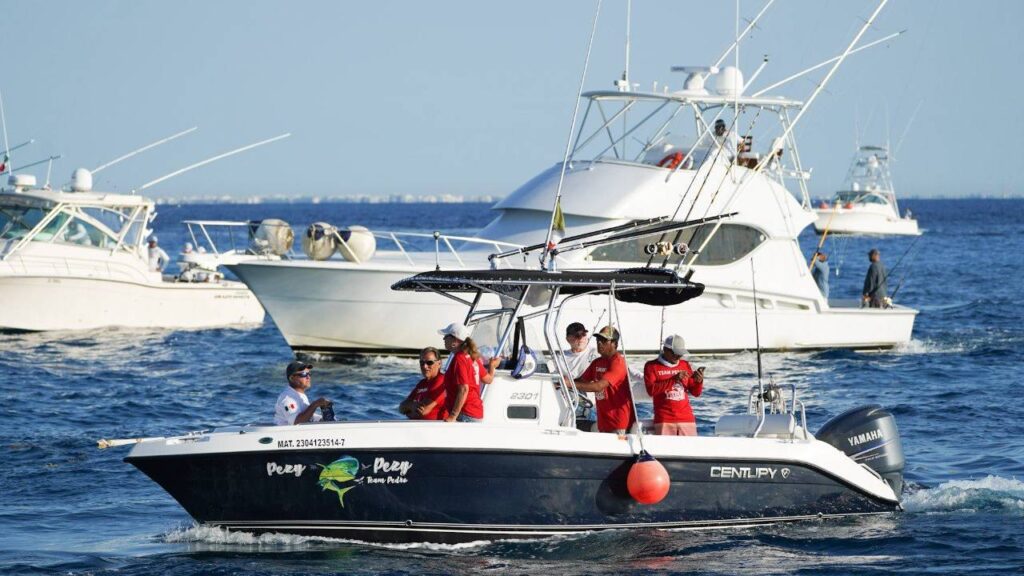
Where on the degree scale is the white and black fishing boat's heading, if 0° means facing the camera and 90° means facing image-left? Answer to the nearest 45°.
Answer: approximately 90°

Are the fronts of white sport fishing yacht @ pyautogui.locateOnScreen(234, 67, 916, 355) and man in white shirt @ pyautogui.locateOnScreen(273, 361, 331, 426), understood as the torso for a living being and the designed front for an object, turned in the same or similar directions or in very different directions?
very different directions

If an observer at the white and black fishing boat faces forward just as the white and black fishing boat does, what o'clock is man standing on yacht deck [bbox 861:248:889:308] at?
The man standing on yacht deck is roughly at 4 o'clock from the white and black fishing boat.

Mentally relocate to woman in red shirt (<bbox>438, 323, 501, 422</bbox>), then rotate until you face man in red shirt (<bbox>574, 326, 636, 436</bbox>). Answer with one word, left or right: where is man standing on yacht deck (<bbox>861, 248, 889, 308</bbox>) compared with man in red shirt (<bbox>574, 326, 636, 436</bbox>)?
left

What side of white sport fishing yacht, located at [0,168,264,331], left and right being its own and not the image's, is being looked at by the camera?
left

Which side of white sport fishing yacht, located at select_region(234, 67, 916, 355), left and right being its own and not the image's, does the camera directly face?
left

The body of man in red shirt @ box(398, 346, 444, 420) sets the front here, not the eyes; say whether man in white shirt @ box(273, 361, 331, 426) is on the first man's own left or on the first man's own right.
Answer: on the first man's own right

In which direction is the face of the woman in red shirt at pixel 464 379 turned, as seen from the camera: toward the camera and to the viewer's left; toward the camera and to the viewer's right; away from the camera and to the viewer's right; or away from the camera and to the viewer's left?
toward the camera and to the viewer's left

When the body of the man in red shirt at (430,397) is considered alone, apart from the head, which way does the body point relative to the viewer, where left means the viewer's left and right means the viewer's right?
facing the viewer and to the left of the viewer

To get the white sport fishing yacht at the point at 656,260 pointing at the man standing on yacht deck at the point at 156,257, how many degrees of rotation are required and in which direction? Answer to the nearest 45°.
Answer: approximately 45° to its right
